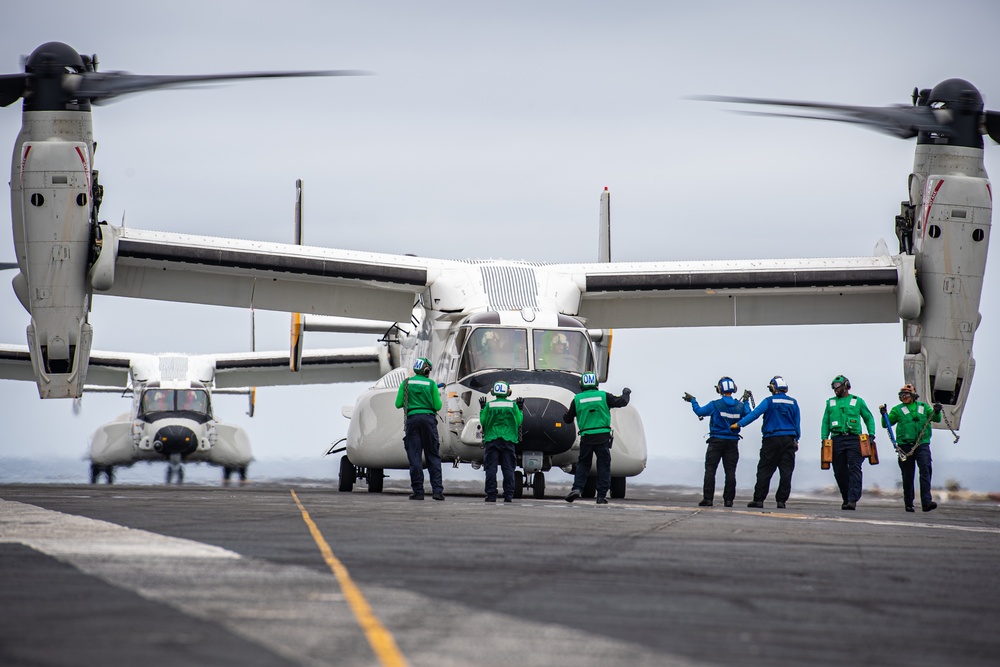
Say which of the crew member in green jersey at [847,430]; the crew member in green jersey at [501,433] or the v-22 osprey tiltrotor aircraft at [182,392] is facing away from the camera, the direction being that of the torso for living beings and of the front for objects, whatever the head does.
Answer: the crew member in green jersey at [501,433]

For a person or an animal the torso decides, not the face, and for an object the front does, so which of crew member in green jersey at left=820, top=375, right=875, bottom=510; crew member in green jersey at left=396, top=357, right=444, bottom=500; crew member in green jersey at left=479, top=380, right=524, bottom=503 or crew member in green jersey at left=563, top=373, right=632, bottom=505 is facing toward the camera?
crew member in green jersey at left=820, top=375, right=875, bottom=510

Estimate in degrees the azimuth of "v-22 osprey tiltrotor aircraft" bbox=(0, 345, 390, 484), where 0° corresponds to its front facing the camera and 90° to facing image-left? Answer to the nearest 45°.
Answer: approximately 0°

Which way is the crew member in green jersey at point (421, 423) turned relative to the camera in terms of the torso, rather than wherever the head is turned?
away from the camera

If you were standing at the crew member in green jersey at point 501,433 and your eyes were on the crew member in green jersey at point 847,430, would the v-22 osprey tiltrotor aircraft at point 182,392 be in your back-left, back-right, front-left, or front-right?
back-left

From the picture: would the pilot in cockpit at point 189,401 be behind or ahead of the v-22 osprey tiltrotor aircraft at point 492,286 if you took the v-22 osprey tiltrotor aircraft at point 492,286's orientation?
behind

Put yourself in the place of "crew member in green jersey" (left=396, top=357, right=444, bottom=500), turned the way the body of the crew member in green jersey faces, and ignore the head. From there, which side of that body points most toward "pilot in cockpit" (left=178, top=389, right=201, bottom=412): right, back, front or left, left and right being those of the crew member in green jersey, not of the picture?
front

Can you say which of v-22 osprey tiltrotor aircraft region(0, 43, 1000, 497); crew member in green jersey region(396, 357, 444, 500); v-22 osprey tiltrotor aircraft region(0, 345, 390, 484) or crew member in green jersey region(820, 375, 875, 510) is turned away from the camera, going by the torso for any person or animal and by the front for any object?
crew member in green jersey region(396, 357, 444, 500)

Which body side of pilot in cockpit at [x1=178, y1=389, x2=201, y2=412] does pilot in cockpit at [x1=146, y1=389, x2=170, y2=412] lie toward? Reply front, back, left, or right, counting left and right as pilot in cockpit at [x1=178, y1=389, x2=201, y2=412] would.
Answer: right

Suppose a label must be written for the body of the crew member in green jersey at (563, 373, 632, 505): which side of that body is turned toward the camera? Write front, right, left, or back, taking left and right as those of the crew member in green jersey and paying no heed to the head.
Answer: back

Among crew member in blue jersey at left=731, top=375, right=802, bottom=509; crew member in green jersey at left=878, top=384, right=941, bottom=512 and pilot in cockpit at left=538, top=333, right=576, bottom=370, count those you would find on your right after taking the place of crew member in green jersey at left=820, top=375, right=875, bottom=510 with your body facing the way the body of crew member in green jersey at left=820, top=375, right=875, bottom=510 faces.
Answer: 2

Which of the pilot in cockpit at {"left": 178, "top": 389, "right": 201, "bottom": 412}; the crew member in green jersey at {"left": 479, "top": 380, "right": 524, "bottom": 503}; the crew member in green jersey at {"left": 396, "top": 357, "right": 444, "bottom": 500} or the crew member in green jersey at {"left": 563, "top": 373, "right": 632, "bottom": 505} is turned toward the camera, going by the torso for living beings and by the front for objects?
the pilot in cockpit

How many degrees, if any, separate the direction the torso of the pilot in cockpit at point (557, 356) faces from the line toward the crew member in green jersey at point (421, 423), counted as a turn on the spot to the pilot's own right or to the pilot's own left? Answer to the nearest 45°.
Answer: approximately 45° to the pilot's own right

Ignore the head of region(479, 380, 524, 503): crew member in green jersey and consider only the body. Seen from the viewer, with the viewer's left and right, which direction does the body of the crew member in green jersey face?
facing away from the viewer

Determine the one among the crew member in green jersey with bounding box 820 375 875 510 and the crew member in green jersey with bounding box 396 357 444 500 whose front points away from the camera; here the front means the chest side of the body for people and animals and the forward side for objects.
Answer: the crew member in green jersey with bounding box 396 357 444 500

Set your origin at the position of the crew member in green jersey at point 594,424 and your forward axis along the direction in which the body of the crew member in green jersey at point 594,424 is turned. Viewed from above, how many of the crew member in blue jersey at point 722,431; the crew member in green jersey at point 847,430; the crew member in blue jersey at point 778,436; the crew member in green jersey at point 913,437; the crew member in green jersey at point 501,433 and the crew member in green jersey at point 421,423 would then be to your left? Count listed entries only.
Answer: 2

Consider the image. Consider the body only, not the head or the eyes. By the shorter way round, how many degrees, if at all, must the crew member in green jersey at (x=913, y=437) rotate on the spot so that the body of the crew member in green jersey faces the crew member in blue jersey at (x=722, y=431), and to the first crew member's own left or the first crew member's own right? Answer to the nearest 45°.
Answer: approximately 90° to the first crew member's own right

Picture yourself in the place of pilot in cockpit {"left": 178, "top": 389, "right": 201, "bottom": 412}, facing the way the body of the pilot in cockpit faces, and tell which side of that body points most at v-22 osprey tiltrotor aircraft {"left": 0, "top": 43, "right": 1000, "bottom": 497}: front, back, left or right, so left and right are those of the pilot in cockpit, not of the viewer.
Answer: front
